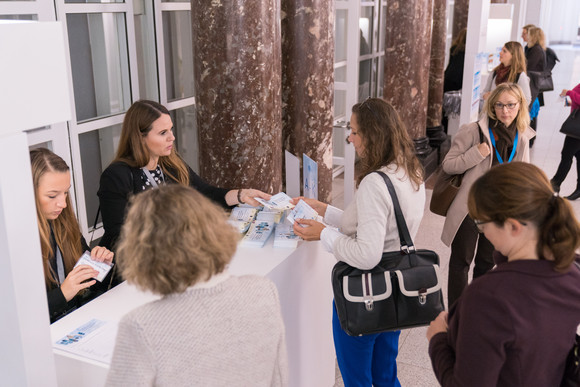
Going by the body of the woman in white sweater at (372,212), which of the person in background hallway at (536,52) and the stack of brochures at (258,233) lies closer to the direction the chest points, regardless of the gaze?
the stack of brochures

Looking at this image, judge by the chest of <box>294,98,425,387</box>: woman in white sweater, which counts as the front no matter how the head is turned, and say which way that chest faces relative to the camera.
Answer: to the viewer's left

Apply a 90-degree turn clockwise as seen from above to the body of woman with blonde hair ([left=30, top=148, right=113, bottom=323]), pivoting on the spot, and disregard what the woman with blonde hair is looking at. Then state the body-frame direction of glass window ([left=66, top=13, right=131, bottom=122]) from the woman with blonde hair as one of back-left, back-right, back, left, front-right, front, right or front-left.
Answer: back-right

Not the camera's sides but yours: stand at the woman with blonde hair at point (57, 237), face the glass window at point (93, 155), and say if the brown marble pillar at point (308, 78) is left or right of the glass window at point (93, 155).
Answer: right

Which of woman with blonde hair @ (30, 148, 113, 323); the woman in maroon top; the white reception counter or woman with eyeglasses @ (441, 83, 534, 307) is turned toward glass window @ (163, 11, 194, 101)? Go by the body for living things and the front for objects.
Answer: the woman in maroon top

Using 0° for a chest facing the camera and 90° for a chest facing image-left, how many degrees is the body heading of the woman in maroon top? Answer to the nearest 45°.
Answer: approximately 135°

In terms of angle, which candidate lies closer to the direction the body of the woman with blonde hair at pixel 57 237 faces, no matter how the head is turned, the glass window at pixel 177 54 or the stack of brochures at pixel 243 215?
the stack of brochures

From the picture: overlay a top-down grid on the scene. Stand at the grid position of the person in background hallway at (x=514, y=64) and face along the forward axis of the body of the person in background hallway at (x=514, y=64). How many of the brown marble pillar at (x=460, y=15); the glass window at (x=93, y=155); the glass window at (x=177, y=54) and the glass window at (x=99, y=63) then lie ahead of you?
3

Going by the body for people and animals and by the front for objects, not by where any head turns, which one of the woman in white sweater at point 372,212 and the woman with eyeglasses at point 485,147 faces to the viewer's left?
the woman in white sweater

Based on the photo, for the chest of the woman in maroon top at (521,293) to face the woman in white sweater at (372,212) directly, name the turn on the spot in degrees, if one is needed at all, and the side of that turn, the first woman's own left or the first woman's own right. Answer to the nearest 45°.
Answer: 0° — they already face them

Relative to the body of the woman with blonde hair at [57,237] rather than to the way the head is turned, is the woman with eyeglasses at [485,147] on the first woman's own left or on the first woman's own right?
on the first woman's own left
